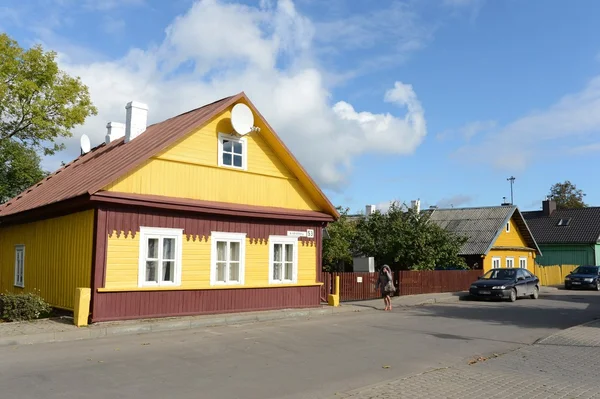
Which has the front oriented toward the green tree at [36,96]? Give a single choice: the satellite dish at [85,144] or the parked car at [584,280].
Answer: the parked car

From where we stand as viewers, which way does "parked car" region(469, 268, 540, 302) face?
facing the viewer and to the left of the viewer

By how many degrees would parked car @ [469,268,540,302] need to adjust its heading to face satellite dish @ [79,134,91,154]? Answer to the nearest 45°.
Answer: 0° — it already faces it

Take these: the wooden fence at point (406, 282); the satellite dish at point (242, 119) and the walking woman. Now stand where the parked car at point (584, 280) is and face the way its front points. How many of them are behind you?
0

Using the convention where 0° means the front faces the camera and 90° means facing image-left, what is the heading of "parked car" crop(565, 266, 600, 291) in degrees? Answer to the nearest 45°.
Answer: approximately 45°

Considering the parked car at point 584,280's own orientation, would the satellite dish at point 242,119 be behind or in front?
in front

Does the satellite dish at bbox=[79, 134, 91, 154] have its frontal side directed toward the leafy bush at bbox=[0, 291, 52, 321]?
no

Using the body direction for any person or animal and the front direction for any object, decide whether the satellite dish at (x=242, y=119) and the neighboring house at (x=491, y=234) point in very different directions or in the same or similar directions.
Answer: same or similar directions

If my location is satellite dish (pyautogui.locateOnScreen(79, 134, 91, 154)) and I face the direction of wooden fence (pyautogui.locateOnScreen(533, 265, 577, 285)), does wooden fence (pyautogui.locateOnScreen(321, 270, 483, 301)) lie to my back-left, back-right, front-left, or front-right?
front-right

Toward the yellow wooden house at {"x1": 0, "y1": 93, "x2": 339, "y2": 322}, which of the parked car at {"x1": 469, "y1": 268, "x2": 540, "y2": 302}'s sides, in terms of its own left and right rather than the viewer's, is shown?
front

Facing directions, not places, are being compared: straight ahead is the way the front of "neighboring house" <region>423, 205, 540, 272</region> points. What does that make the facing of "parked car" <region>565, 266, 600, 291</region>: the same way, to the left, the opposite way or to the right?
to the right

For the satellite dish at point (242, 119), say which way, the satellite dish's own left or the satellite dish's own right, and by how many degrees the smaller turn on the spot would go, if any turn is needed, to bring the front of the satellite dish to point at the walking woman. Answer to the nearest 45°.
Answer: approximately 90° to the satellite dish's own left

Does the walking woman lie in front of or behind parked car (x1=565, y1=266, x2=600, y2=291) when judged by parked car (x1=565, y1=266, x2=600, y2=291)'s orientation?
in front

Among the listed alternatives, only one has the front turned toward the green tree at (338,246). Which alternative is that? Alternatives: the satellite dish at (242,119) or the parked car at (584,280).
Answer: the parked car
